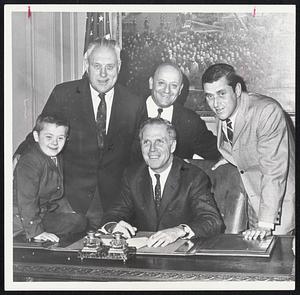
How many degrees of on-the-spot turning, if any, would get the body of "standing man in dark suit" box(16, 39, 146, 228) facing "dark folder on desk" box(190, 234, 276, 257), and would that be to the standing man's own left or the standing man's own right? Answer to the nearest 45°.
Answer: approximately 90° to the standing man's own left

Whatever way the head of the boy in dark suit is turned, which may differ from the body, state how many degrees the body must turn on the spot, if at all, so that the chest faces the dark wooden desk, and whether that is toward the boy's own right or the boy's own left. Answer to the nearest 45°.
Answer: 0° — they already face it

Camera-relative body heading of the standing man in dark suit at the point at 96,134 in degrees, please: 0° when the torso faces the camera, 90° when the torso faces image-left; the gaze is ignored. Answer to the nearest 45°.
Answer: approximately 0°

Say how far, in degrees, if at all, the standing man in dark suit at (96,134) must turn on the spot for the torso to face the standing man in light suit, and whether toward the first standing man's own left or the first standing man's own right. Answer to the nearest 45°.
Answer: approximately 90° to the first standing man's own left
